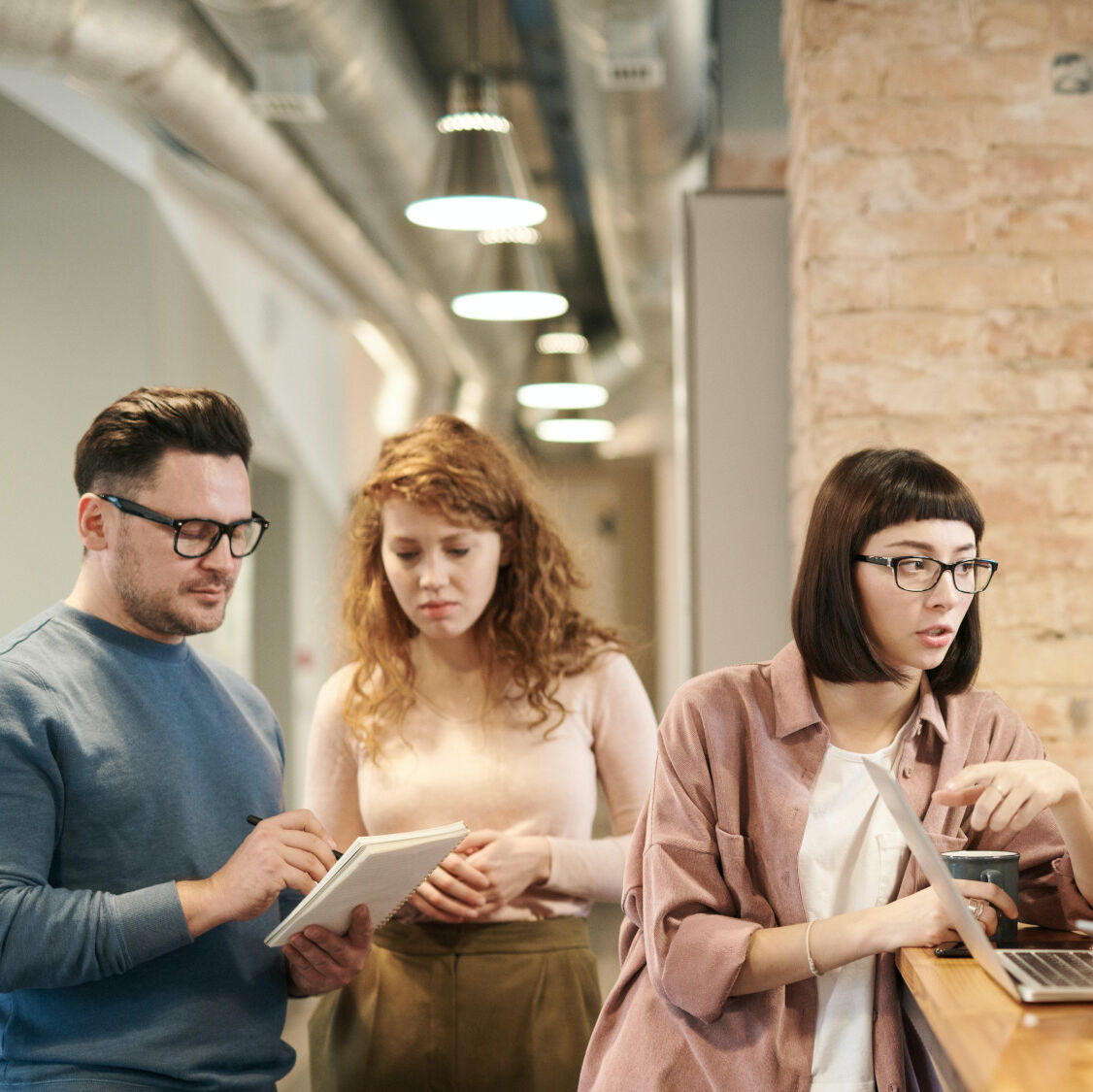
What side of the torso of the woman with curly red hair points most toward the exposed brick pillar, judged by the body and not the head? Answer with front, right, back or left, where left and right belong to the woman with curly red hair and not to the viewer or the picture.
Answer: left

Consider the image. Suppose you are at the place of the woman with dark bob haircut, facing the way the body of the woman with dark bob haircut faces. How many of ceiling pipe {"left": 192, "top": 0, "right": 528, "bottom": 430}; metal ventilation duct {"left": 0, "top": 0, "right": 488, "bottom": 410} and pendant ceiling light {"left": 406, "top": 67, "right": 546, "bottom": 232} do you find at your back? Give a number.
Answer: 3

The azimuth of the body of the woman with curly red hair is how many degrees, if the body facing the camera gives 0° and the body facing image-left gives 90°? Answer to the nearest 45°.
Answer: approximately 0°

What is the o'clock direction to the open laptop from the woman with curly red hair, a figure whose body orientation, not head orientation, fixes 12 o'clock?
The open laptop is roughly at 11 o'clock from the woman with curly red hair.

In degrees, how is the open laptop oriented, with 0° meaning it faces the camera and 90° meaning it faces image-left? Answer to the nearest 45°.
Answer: approximately 270°

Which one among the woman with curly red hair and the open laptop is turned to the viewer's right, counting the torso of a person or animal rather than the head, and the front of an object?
the open laptop

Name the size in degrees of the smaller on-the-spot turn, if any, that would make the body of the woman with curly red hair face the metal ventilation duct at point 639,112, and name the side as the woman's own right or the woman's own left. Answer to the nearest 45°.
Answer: approximately 180°

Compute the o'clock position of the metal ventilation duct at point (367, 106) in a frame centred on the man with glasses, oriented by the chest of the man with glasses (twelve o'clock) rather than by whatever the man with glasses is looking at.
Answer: The metal ventilation duct is roughly at 8 o'clock from the man with glasses.

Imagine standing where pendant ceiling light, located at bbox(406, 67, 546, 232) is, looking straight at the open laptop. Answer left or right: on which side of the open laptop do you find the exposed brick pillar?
left

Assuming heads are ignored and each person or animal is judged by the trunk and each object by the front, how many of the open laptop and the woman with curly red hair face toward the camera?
1
